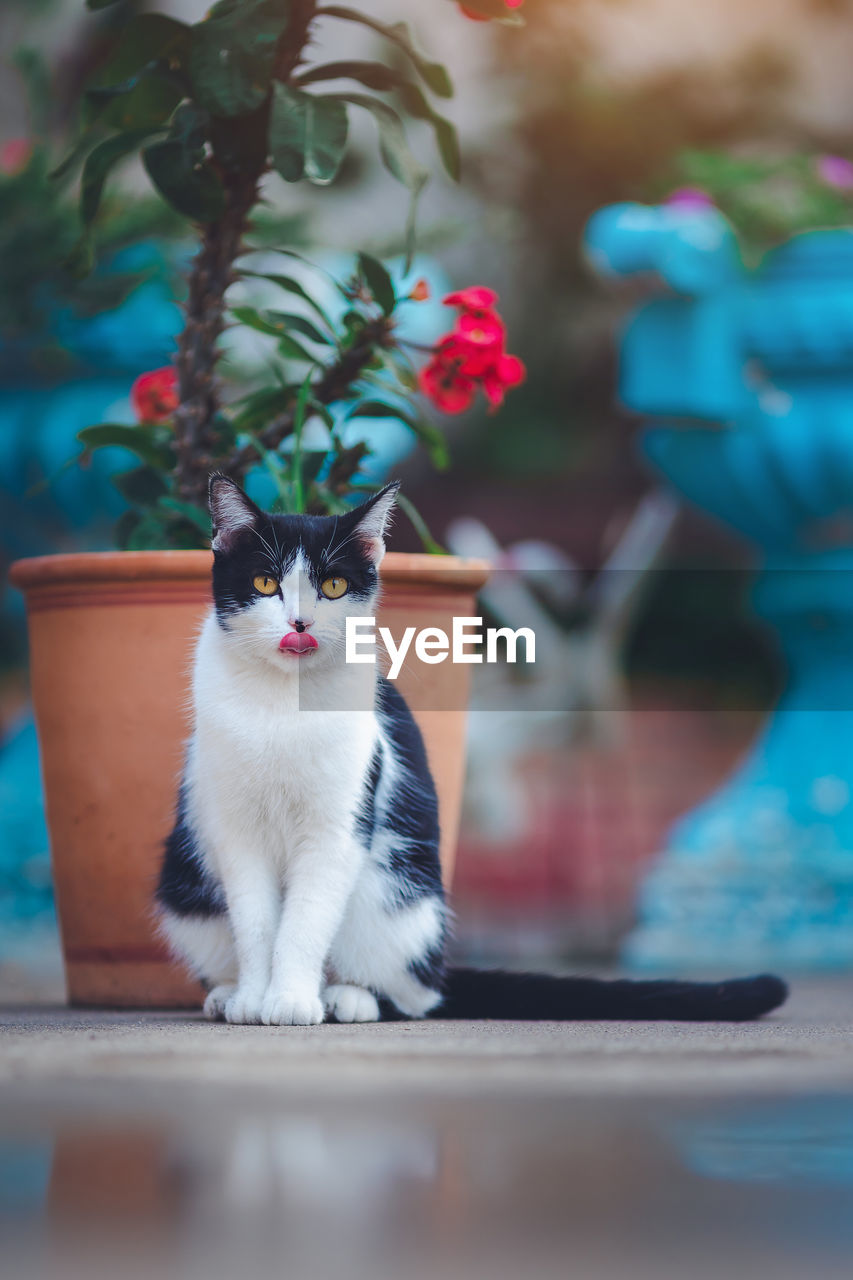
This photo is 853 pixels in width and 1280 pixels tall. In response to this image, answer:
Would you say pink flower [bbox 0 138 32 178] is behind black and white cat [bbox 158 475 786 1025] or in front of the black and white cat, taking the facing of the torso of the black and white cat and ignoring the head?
behind

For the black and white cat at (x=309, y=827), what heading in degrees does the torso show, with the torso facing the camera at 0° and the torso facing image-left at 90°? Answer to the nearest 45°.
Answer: approximately 0°

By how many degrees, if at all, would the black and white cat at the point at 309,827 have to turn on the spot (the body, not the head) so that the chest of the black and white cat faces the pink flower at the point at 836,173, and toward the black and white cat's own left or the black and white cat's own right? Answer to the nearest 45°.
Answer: approximately 135° to the black and white cat's own left
